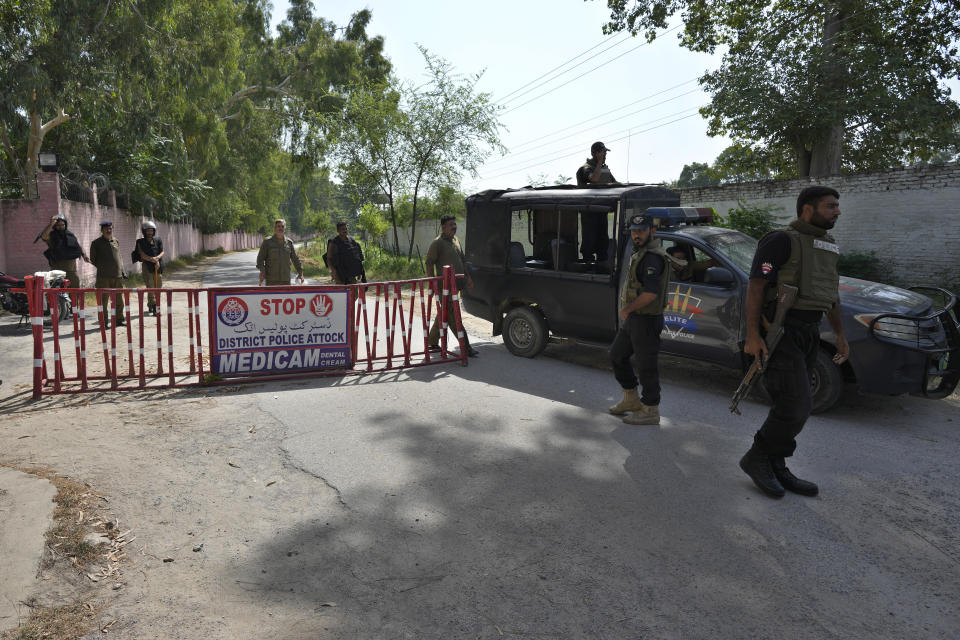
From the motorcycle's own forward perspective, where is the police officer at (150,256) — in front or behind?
in front

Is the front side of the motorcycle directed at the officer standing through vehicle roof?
yes

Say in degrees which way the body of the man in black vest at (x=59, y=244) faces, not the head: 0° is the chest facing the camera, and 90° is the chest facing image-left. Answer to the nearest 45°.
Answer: approximately 0°

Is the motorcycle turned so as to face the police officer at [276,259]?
yes

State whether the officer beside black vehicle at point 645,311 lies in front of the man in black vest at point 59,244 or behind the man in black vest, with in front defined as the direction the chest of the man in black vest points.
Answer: in front

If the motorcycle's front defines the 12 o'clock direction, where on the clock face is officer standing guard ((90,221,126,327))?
The officer standing guard is roughly at 12 o'clock from the motorcycle.

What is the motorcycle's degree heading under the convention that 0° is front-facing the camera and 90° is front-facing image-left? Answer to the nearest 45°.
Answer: approximately 315°

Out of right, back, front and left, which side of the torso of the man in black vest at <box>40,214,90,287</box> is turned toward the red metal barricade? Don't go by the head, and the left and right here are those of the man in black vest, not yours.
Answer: front

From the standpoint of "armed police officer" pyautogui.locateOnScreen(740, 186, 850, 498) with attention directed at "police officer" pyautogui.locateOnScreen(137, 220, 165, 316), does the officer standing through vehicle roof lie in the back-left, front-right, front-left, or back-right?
front-right

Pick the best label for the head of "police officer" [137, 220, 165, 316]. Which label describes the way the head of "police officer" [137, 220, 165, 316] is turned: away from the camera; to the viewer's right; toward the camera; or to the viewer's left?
toward the camera

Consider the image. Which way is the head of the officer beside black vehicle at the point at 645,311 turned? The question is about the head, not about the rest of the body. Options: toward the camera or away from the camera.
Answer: toward the camera

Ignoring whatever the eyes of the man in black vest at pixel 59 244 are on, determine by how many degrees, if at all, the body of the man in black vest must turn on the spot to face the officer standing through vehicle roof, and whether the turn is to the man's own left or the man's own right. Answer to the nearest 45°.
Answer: approximately 45° to the man's own left
